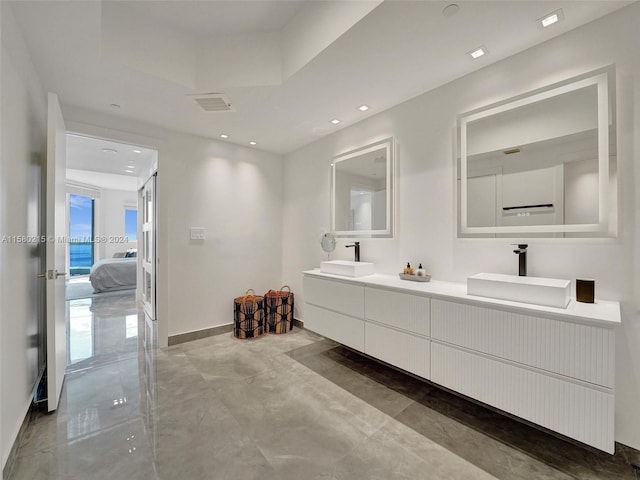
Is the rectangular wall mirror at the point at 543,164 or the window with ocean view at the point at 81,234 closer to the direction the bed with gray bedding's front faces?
the window with ocean view

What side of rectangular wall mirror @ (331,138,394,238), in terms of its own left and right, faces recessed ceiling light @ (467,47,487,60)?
left

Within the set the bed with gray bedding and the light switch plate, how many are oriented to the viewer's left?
1

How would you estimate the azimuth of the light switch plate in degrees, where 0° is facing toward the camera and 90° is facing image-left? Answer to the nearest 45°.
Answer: approximately 0°

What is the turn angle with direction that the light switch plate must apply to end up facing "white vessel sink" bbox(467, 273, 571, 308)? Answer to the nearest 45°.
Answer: approximately 45° to its left

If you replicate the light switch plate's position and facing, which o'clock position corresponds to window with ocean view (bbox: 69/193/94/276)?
The window with ocean view is roughly at 5 o'clock from the light switch plate.

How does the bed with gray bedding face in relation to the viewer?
to the viewer's left

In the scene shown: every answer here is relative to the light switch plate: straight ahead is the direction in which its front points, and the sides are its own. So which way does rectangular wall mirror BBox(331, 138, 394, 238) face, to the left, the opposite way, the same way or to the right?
to the right

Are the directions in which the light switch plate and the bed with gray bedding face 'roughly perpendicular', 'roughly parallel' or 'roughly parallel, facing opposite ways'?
roughly perpendicular
